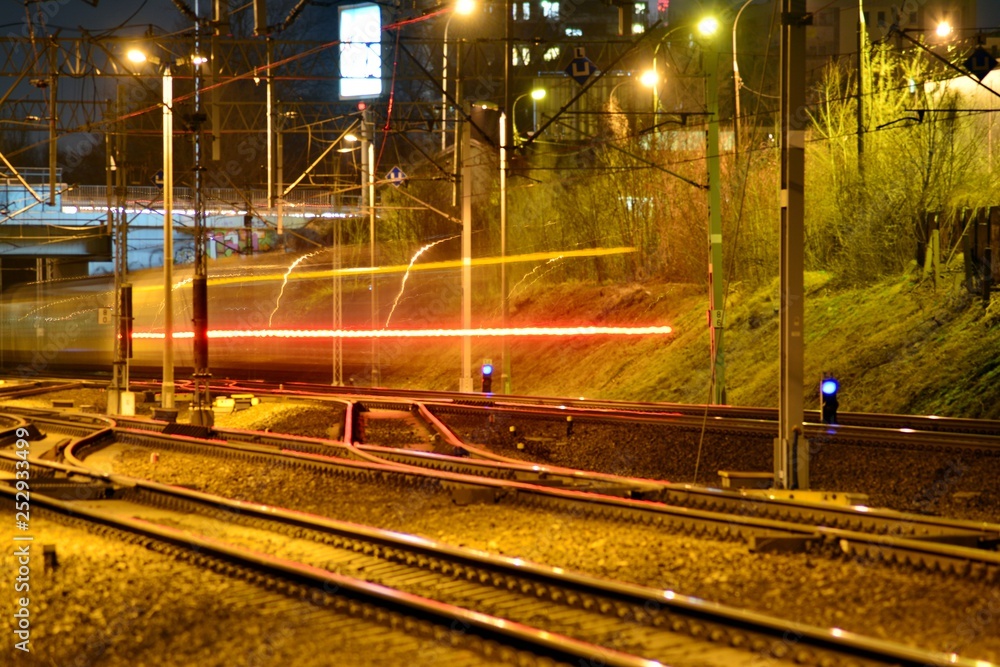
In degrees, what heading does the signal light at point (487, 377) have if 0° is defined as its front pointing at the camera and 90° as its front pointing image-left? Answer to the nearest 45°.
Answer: approximately 0°

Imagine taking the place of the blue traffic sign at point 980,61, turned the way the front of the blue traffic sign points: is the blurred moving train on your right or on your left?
on your right

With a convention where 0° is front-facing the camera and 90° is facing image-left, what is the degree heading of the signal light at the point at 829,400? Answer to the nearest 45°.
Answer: approximately 0°

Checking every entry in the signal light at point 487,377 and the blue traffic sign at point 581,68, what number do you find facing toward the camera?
2

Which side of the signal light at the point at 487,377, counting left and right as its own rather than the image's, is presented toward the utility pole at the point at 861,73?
left
